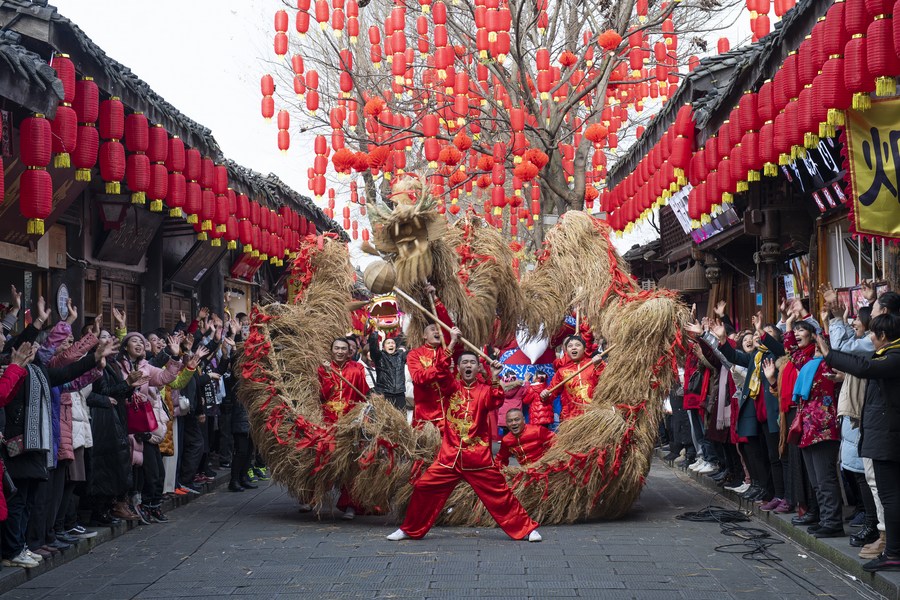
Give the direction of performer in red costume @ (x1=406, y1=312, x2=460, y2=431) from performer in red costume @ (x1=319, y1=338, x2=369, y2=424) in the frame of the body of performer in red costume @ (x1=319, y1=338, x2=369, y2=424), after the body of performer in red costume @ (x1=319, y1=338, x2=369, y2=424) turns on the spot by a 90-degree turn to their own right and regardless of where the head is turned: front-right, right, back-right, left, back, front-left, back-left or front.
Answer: back-left

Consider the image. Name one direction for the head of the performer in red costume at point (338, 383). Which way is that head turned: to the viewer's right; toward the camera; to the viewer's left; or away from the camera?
toward the camera

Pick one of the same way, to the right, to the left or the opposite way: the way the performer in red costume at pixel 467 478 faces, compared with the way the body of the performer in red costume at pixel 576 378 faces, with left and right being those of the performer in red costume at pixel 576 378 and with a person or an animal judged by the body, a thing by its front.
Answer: the same way

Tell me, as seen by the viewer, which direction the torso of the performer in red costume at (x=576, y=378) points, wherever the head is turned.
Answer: toward the camera

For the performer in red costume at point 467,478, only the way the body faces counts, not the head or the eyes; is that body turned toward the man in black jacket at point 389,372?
no

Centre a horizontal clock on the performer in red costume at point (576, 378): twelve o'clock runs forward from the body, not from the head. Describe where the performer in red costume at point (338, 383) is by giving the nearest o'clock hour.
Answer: the performer in red costume at point (338, 383) is roughly at 3 o'clock from the performer in red costume at point (576, 378).

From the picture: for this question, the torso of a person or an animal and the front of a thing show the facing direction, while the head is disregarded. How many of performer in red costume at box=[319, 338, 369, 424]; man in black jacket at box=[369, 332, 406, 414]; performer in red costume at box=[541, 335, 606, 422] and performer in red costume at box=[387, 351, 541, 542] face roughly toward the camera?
4

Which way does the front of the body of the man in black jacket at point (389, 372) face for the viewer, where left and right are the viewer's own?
facing the viewer

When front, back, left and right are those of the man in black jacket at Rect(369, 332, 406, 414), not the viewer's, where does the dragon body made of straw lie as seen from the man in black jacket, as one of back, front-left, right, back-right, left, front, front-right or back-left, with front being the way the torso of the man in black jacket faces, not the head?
front

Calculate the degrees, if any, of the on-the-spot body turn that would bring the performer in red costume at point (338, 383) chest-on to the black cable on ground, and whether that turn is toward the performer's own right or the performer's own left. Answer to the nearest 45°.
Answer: approximately 45° to the performer's own left

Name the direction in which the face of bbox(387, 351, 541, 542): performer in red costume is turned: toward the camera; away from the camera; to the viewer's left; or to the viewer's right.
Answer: toward the camera

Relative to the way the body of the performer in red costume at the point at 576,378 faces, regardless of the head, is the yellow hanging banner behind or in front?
in front

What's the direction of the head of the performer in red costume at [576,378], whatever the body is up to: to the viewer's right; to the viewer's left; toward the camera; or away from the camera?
toward the camera

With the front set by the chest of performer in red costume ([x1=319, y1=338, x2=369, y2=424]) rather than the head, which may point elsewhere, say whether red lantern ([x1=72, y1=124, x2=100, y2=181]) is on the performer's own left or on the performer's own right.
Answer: on the performer's own right

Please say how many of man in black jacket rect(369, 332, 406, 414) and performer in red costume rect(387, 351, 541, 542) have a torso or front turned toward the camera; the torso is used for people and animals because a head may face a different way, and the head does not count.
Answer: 2

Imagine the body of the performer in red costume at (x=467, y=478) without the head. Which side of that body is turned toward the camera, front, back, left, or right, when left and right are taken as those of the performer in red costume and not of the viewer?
front

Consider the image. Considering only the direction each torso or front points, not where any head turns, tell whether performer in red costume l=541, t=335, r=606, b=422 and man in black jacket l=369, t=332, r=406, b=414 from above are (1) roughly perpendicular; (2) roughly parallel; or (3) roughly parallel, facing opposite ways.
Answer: roughly parallel
